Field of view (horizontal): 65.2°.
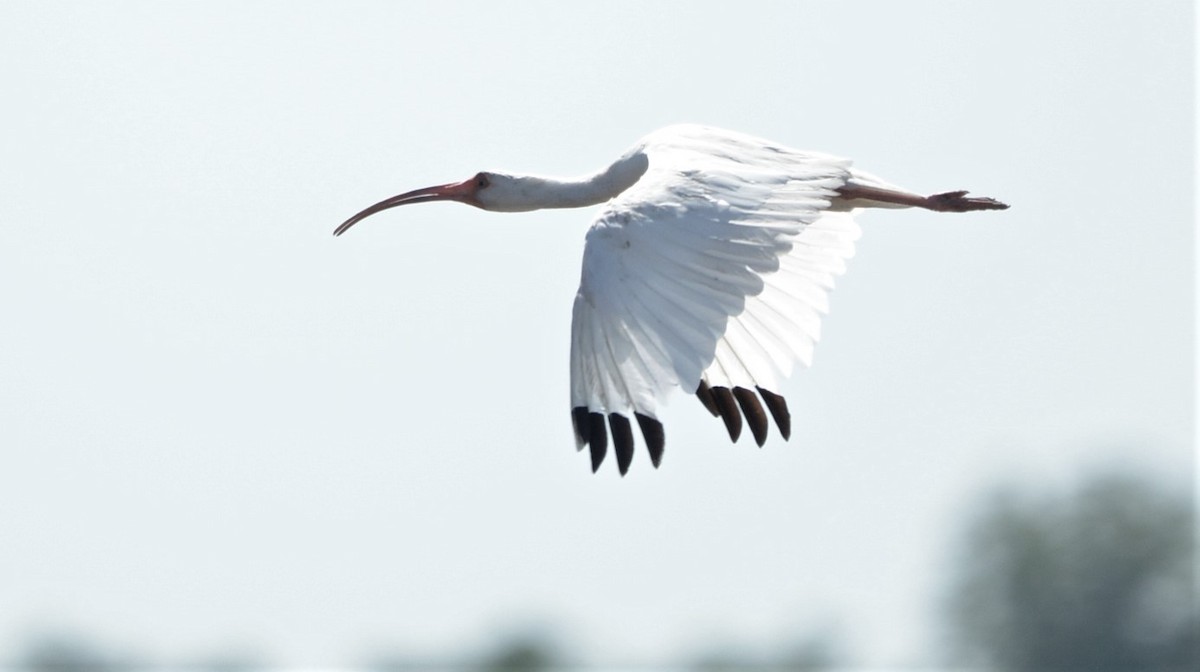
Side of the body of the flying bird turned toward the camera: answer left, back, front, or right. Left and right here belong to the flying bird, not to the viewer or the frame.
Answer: left
